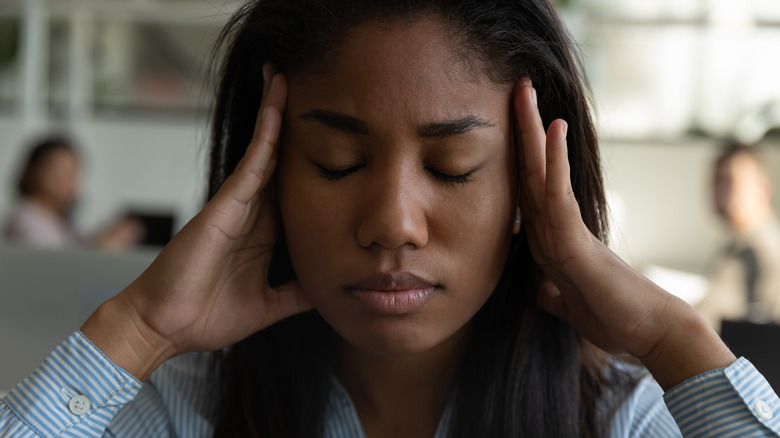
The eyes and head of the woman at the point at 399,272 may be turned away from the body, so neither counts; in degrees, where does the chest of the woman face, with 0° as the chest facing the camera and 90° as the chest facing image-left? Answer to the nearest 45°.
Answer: approximately 0°

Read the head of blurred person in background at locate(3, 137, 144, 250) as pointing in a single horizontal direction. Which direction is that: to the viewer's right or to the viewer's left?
to the viewer's right

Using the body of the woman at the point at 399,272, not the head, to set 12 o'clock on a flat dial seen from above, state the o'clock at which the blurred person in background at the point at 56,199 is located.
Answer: The blurred person in background is roughly at 5 o'clock from the woman.
